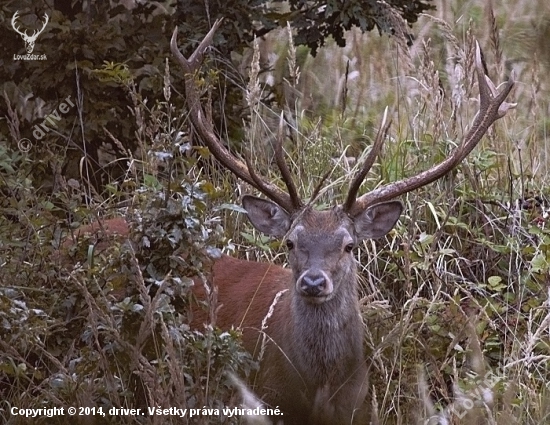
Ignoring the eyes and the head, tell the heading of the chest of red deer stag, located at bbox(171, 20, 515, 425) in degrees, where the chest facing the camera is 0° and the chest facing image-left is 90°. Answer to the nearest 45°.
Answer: approximately 315°
